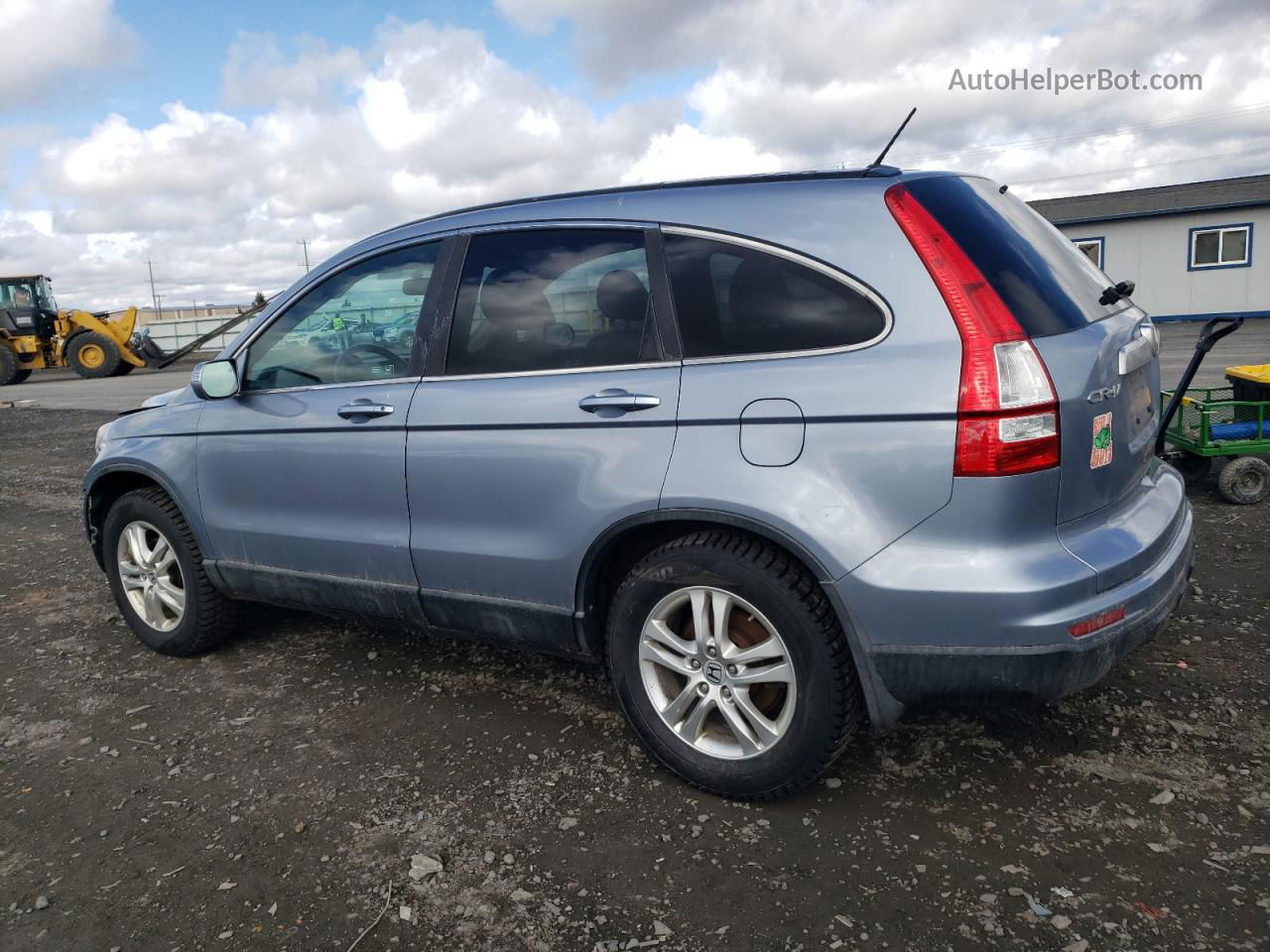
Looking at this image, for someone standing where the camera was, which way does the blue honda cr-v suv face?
facing away from the viewer and to the left of the viewer

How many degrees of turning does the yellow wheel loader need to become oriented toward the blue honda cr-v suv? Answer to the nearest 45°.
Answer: approximately 90° to its right

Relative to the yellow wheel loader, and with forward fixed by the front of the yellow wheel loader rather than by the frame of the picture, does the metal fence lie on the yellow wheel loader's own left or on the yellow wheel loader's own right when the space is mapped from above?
on the yellow wheel loader's own left

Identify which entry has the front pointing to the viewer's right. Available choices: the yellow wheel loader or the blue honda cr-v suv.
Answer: the yellow wheel loader

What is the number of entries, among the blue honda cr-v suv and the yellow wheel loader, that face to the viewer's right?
1

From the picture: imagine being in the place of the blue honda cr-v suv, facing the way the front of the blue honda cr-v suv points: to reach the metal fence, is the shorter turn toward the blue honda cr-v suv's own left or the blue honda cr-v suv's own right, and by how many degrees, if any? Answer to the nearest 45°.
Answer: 0° — it already faces it

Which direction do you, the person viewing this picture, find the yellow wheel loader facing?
facing to the right of the viewer
